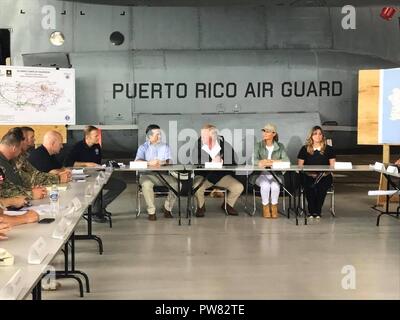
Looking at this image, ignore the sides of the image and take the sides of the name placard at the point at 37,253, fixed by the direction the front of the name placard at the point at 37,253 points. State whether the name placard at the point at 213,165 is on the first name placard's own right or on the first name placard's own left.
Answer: on the first name placard's own left

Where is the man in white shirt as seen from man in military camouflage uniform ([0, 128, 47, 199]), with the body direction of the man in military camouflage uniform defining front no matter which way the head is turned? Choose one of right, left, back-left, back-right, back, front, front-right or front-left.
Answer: front-left

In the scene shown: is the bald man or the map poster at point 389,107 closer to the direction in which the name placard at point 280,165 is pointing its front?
the bald man

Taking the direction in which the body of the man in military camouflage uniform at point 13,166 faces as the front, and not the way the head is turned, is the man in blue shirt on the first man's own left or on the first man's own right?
on the first man's own left

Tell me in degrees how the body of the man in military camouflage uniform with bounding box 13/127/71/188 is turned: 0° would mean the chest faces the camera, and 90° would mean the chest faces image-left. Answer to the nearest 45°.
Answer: approximately 270°

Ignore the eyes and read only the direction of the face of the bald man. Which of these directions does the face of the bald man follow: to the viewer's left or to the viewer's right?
to the viewer's right

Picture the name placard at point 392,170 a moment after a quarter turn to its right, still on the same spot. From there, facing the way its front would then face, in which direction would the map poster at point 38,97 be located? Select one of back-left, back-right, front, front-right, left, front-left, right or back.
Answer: front-left

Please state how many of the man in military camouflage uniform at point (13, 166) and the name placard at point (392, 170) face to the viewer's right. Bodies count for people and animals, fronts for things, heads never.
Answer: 1

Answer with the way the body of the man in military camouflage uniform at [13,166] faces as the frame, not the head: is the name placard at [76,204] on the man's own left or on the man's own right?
on the man's own right

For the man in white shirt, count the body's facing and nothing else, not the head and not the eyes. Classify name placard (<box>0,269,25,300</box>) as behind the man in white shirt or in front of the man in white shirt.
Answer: in front

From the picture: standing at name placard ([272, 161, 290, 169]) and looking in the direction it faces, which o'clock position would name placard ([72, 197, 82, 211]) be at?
name placard ([72, 197, 82, 211]) is roughly at 1 o'clock from name placard ([272, 161, 290, 169]).
